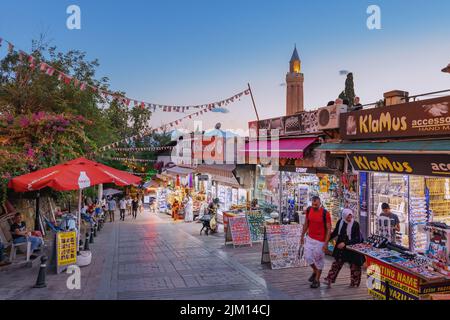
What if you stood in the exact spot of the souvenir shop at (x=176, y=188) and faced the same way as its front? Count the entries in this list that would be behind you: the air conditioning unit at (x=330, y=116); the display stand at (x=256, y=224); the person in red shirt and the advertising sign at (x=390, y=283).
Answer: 0

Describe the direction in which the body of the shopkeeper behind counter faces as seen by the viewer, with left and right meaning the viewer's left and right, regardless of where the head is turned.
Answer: facing the viewer and to the left of the viewer

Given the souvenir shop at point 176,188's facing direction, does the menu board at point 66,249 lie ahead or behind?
ahead

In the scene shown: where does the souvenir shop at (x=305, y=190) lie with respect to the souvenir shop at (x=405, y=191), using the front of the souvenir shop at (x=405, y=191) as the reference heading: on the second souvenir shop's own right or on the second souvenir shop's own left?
on the second souvenir shop's own right

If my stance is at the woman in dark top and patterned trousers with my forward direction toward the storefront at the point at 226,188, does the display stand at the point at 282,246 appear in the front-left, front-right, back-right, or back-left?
front-left

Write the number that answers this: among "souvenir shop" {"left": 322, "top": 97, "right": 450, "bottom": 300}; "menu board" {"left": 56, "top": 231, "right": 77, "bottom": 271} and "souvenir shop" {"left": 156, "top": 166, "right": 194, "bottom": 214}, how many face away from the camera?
0

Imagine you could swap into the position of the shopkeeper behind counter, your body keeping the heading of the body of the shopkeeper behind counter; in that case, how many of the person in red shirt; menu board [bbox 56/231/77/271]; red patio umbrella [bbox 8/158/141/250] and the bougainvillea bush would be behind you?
0

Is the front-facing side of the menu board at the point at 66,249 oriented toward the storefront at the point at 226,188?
no

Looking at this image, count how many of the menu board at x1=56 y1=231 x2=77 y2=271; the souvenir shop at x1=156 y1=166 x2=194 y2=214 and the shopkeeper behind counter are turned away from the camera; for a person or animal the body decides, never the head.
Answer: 0

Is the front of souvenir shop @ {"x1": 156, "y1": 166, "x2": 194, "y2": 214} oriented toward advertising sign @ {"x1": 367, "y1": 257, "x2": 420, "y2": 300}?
no

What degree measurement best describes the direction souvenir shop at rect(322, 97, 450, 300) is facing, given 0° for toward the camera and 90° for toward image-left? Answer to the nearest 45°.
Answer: approximately 45°

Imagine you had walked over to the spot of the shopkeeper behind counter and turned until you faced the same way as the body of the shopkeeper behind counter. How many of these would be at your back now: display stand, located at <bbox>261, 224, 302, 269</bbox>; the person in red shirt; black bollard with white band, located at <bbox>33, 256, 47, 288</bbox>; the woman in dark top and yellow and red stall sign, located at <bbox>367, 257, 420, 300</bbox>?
0
